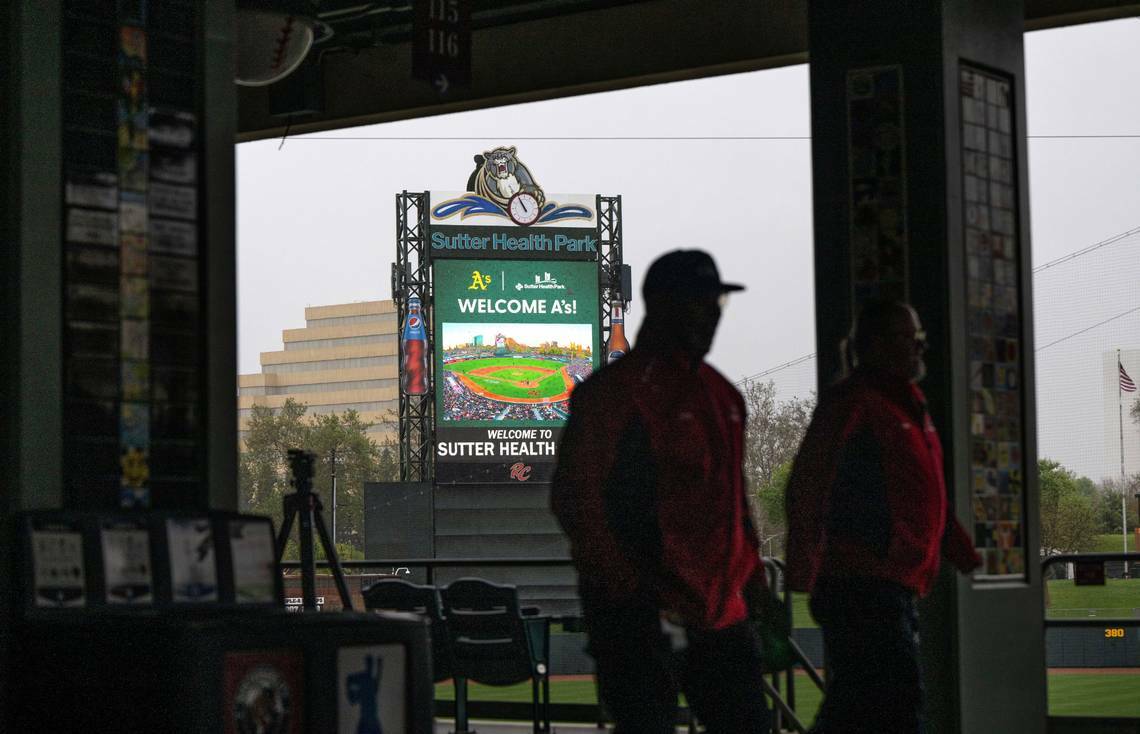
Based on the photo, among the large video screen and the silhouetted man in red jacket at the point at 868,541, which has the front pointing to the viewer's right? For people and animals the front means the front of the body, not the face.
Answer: the silhouetted man in red jacket

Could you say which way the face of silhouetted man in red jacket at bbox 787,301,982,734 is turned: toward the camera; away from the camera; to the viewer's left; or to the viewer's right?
to the viewer's right

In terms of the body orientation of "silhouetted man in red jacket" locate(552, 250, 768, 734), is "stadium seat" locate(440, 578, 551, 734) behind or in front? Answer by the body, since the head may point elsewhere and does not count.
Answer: behind

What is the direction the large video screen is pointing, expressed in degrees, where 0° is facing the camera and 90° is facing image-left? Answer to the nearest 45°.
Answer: approximately 0°

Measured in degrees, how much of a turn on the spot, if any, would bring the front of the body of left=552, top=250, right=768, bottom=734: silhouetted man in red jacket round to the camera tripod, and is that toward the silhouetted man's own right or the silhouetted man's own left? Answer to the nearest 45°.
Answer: approximately 135° to the silhouetted man's own left

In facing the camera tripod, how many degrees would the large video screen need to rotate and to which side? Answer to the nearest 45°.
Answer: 0° — it already faces it

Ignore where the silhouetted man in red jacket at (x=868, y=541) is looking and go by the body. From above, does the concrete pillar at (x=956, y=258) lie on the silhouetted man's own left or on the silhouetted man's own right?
on the silhouetted man's own left

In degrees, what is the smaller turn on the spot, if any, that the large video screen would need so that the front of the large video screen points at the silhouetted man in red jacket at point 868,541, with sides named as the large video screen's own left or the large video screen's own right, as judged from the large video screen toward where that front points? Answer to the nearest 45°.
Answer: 0° — it already faces them

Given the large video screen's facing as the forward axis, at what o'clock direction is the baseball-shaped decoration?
The baseball-shaped decoration is roughly at 12 o'clock from the large video screen.

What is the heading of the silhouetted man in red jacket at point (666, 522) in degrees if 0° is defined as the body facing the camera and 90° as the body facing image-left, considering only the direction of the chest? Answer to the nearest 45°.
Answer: approximately 315°

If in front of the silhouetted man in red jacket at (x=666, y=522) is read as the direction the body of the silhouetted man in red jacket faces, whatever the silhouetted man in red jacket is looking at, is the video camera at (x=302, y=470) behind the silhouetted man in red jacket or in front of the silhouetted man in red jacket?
behind

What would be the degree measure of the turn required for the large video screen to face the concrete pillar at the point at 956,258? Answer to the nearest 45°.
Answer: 0° — it already faces it

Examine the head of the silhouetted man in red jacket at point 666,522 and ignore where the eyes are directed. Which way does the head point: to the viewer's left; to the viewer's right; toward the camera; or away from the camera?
to the viewer's right
